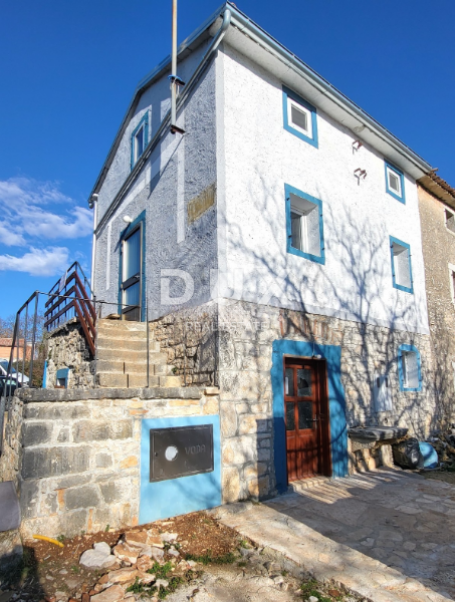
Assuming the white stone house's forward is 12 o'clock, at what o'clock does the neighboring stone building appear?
The neighboring stone building is roughly at 9 o'clock from the white stone house.

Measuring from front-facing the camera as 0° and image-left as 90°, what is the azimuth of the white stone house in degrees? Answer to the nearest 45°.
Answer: approximately 315°

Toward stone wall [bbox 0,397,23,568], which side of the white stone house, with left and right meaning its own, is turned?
right

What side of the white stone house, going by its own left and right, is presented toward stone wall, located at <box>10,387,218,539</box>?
right

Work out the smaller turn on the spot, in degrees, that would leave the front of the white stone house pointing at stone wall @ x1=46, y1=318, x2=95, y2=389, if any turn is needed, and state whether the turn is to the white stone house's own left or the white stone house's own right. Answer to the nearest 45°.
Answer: approximately 135° to the white stone house's own right

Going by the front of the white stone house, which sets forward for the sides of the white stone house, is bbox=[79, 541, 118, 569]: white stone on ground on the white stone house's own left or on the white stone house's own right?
on the white stone house's own right
